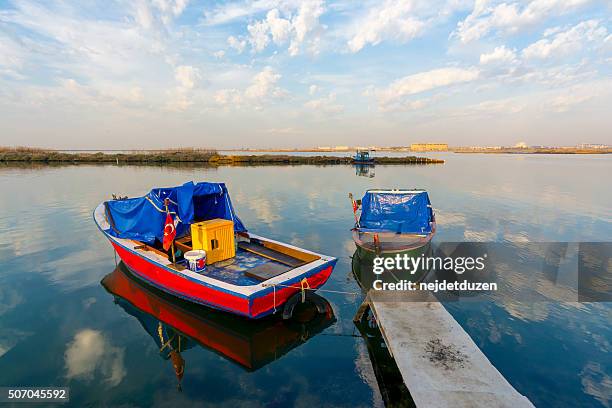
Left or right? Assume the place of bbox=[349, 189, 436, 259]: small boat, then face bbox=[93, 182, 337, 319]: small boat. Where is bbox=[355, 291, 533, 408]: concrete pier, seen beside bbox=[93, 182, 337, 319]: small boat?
left

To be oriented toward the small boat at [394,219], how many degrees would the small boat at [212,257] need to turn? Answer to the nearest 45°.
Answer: approximately 135° to its right

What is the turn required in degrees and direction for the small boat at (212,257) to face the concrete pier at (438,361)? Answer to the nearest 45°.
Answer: approximately 180°

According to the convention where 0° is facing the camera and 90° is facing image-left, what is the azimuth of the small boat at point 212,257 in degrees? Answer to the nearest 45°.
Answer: approximately 135°
